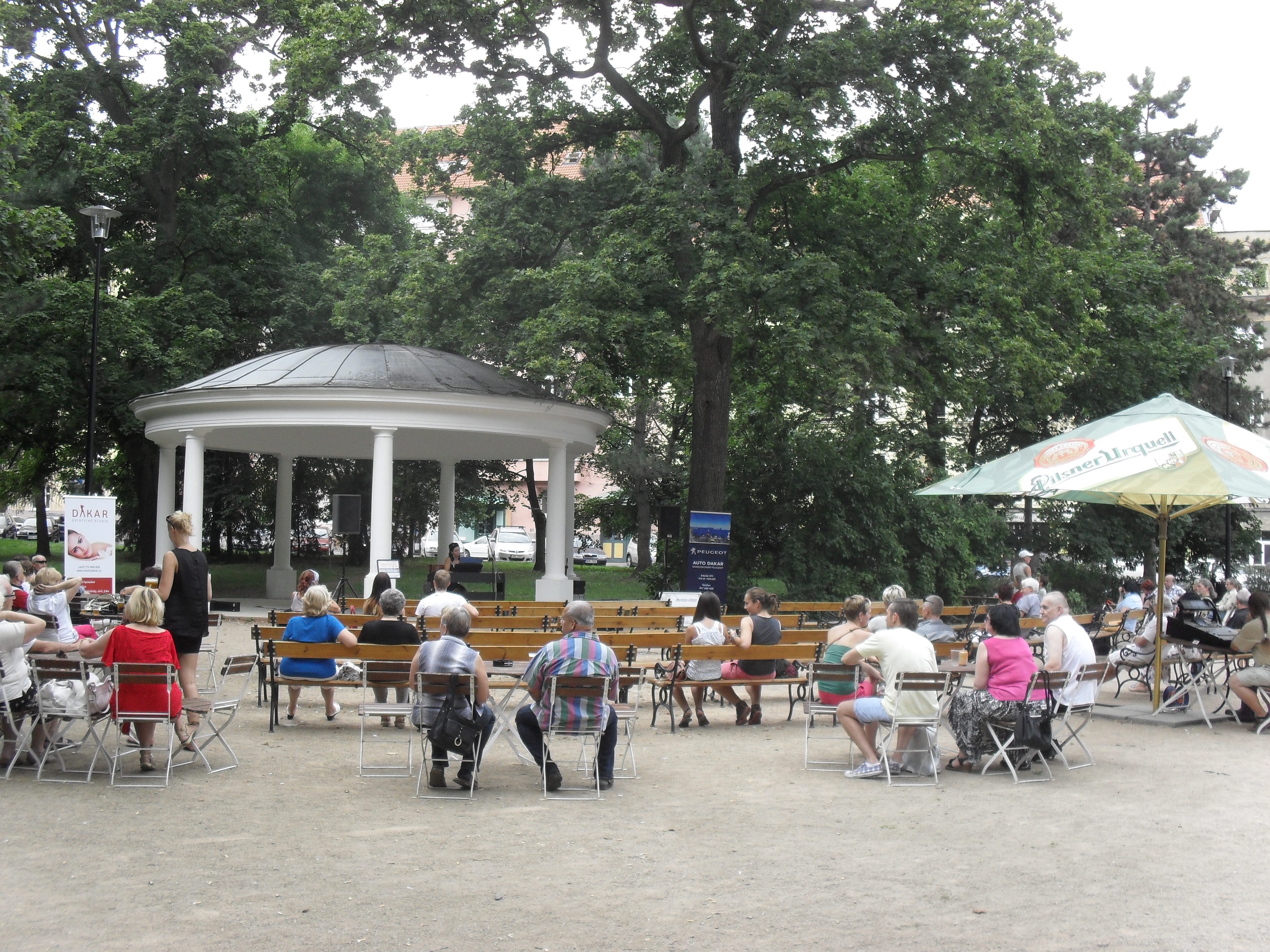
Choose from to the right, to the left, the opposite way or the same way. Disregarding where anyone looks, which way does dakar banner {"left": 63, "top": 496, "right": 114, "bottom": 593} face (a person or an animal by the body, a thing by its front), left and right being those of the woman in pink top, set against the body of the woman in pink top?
the opposite way

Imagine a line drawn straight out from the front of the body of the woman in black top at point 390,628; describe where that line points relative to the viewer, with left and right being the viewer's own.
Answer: facing away from the viewer

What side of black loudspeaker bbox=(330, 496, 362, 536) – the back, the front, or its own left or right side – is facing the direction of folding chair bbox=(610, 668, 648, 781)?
front

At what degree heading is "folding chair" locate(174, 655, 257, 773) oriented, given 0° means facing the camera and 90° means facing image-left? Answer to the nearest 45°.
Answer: approximately 135°

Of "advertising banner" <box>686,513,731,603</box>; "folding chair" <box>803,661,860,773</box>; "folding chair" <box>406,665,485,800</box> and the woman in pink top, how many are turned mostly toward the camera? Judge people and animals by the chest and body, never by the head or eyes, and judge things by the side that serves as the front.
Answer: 1

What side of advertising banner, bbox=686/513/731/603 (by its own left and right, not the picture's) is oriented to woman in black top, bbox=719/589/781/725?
front

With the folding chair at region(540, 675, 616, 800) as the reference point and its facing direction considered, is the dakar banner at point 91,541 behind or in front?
in front

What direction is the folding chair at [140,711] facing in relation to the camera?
away from the camera

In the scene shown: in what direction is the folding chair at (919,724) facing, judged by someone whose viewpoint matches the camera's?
facing away from the viewer
